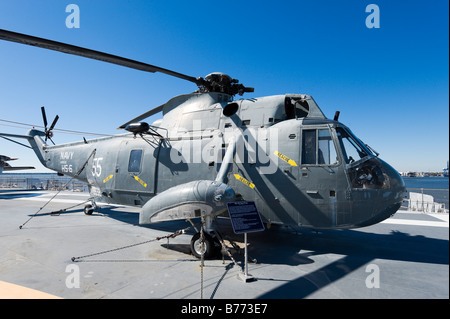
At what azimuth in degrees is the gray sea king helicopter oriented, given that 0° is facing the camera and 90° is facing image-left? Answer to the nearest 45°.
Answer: approximately 315°

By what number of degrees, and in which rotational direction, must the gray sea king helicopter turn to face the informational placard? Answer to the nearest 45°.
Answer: approximately 45° to its right
